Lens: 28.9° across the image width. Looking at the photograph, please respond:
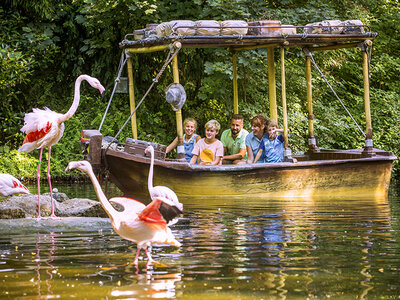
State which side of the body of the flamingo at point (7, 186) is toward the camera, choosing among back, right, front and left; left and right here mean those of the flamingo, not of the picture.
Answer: left

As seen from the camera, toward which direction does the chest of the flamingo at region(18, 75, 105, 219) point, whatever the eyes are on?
to the viewer's right

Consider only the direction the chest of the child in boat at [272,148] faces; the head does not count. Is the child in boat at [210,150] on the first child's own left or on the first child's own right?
on the first child's own right

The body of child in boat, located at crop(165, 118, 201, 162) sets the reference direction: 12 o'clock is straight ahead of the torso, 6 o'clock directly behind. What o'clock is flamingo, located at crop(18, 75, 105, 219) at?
The flamingo is roughly at 1 o'clock from the child in boat.

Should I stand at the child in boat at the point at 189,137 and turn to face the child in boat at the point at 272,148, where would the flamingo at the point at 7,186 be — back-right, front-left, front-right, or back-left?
back-right

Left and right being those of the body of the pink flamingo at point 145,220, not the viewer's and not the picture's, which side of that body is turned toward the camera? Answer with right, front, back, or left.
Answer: left

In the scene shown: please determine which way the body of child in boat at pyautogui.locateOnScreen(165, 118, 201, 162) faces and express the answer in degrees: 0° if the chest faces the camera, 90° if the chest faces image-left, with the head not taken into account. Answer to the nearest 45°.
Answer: approximately 0°
